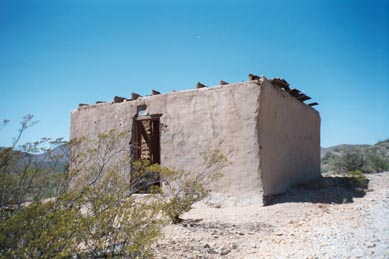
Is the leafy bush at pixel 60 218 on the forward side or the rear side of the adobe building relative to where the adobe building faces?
on the forward side

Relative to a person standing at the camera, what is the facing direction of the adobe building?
facing the viewer and to the left of the viewer

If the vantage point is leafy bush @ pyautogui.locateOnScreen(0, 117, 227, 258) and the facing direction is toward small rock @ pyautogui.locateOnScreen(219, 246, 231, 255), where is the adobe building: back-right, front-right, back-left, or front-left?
front-left

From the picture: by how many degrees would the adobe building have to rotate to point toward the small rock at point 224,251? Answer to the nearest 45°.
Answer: approximately 45° to its left
